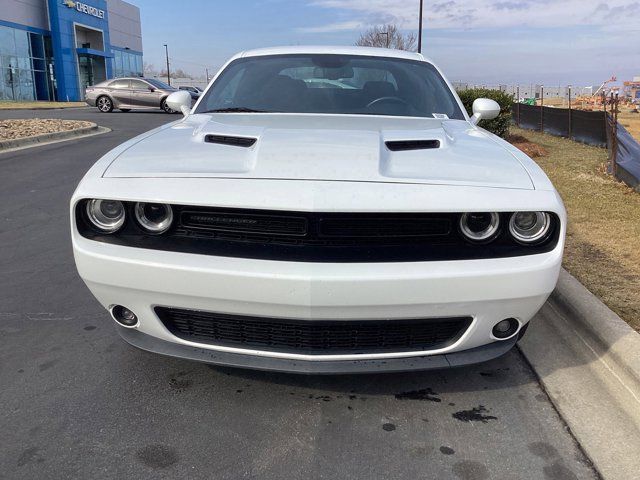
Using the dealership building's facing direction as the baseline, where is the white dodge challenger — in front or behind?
in front

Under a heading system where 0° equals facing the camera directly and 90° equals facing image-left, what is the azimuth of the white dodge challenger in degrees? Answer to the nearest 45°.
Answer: approximately 0°

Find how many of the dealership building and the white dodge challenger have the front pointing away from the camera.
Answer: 0

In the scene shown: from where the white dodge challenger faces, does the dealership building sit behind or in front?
behind

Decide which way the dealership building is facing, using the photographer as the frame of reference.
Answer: facing the viewer and to the right of the viewer
